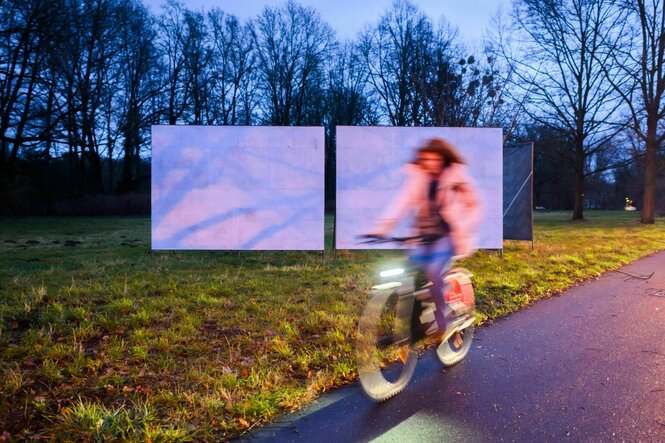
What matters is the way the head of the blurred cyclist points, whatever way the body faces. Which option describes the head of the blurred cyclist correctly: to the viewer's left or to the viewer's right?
to the viewer's left

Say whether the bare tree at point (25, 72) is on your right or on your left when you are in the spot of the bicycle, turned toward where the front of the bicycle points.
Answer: on your right

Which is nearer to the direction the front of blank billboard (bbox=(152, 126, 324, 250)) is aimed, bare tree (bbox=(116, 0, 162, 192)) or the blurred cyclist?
the blurred cyclist

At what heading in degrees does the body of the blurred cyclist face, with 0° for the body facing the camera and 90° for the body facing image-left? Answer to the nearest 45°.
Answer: approximately 45°

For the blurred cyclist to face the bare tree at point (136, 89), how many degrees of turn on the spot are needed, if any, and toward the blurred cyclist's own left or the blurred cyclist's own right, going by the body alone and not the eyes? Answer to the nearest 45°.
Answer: approximately 90° to the blurred cyclist's own right

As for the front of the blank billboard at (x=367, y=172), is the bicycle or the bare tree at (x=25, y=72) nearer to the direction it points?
the bicycle

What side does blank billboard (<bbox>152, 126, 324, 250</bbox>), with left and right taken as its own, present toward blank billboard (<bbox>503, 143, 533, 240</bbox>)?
left

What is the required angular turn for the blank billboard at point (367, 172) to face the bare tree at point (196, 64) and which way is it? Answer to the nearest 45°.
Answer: approximately 135° to its right

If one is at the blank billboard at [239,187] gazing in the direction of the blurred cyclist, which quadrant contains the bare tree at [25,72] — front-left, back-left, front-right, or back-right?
back-right

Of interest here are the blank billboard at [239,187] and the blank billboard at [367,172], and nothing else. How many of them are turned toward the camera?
2
